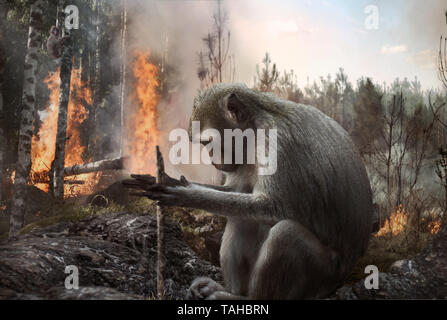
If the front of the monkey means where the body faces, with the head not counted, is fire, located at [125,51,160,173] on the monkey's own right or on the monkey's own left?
on the monkey's own right

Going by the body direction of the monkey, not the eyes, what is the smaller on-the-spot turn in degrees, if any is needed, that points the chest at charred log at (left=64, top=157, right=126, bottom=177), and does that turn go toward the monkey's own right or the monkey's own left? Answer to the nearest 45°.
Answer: approximately 45° to the monkey's own right

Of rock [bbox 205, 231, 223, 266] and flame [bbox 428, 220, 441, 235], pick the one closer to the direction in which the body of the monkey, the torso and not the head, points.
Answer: the rock

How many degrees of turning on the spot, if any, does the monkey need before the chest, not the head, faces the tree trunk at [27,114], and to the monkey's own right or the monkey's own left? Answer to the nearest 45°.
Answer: approximately 45° to the monkey's own right

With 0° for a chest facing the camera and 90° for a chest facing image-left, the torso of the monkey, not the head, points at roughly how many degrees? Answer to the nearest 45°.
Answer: approximately 90°
